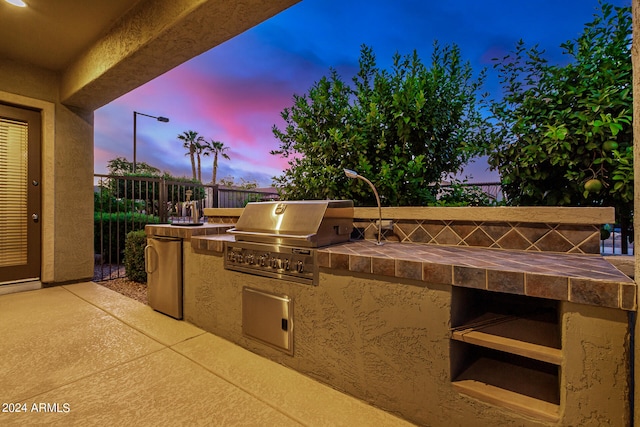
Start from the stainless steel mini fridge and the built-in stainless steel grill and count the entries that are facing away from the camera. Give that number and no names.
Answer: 0

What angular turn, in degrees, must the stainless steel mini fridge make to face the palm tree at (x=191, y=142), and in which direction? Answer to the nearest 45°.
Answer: approximately 135° to its right

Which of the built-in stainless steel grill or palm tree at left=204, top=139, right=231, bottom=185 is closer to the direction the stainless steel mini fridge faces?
the built-in stainless steel grill

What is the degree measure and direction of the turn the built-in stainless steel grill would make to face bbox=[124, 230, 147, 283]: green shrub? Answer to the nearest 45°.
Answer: approximately 90° to its right

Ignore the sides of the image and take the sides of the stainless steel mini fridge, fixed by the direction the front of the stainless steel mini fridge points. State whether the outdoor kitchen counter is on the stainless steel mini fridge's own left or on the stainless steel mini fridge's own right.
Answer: on the stainless steel mini fridge's own left

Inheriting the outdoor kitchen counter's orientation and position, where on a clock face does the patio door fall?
The patio door is roughly at 2 o'clock from the outdoor kitchen counter.

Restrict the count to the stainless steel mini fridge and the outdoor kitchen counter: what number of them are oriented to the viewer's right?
0

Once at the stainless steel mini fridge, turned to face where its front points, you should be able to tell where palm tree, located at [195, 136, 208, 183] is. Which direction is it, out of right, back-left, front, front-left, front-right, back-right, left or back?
back-right

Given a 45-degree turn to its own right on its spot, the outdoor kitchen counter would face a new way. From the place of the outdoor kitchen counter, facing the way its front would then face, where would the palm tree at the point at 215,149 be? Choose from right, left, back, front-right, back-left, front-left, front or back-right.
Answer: front-right

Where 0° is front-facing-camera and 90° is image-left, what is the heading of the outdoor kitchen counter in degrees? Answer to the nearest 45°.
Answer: approximately 45°

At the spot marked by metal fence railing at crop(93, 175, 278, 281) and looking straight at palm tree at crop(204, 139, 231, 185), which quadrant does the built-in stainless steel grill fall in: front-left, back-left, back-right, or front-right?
back-right

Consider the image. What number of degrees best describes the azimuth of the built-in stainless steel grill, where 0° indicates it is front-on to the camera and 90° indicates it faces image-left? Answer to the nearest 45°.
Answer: approximately 45°

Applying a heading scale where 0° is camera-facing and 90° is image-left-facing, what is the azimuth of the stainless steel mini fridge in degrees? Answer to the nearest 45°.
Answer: approximately 45°
